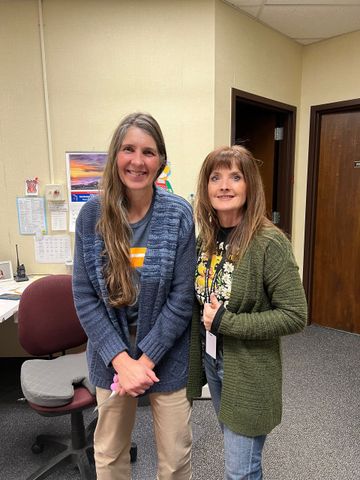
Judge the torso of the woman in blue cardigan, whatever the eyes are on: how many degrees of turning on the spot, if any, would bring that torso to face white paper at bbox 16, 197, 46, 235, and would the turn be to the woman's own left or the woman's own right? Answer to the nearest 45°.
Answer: approximately 135° to the woman's own right

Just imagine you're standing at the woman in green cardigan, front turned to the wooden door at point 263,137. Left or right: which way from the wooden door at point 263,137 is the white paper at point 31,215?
left

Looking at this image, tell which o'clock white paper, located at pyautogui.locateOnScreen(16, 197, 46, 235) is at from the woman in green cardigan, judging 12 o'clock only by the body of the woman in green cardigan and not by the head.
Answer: The white paper is roughly at 3 o'clock from the woman in green cardigan.

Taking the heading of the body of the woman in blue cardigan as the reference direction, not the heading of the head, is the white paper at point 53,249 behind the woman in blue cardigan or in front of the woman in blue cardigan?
behind

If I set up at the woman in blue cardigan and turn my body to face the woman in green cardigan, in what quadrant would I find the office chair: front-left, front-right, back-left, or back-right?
back-left

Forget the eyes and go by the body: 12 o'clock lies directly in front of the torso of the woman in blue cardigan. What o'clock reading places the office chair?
The office chair is roughly at 5 o'clock from the woman in blue cardigan.

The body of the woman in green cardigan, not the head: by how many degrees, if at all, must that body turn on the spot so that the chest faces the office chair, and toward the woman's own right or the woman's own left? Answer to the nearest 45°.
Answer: approximately 90° to the woman's own right
